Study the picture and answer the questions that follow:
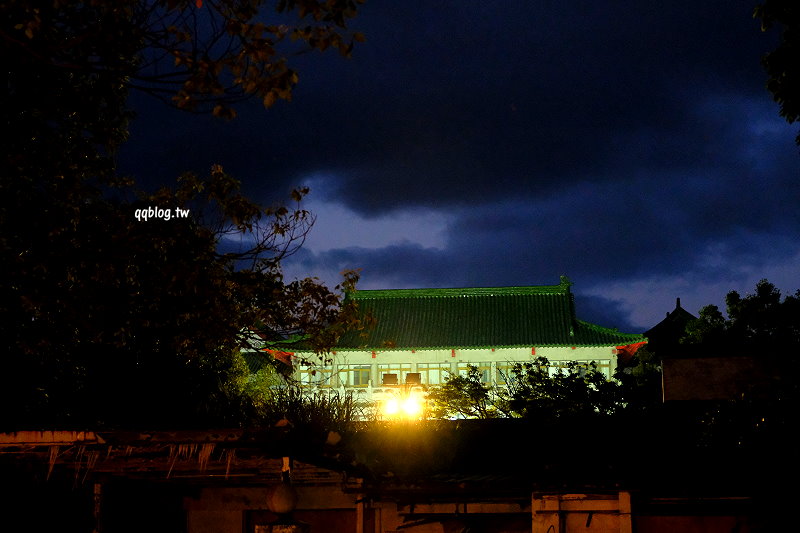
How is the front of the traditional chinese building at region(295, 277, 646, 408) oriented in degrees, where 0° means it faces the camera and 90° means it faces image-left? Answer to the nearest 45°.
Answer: approximately 0°
